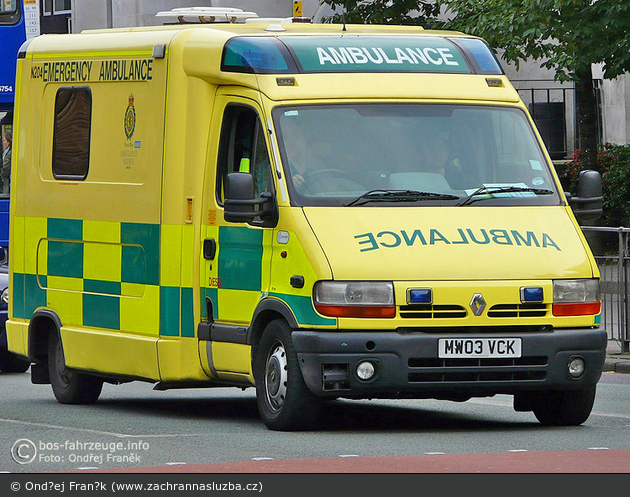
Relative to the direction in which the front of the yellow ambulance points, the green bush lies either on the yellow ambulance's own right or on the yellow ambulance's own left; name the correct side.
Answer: on the yellow ambulance's own left

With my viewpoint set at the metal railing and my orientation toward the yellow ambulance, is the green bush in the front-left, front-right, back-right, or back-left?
back-right

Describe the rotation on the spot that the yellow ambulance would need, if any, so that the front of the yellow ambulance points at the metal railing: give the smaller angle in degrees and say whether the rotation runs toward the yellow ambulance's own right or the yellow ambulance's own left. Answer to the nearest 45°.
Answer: approximately 90° to the yellow ambulance's own left

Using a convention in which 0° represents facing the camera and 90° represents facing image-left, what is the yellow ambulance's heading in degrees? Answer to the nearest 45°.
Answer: approximately 315°

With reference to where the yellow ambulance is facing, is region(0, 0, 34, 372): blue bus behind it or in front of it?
behind
